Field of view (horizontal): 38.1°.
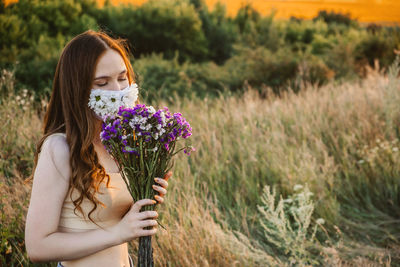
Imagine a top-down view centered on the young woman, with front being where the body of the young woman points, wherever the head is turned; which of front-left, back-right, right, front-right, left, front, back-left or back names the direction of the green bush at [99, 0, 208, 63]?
back-left

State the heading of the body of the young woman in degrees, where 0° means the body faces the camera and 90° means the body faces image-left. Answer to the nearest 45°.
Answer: approximately 315°
